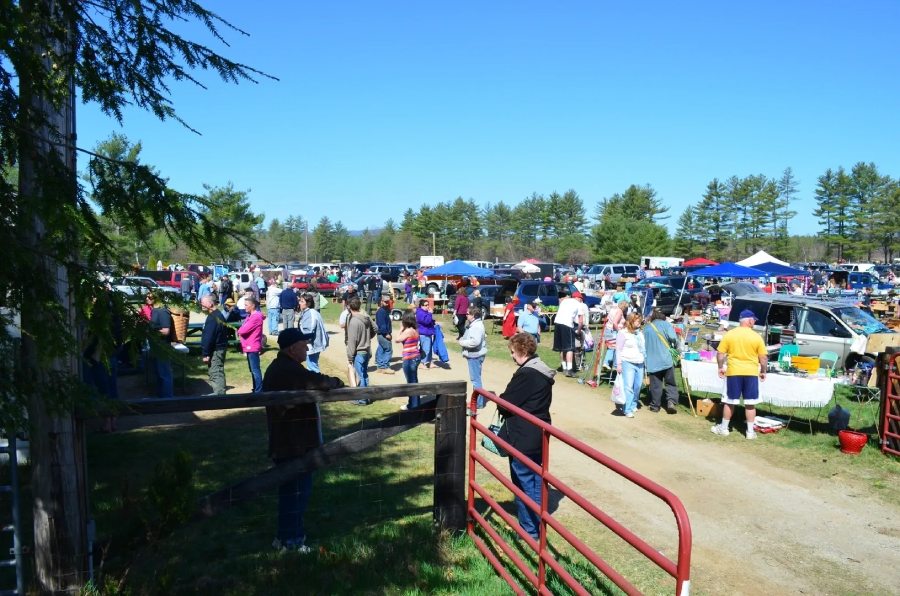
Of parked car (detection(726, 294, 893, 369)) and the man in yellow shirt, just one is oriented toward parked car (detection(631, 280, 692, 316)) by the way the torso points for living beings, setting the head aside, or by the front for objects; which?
the man in yellow shirt
